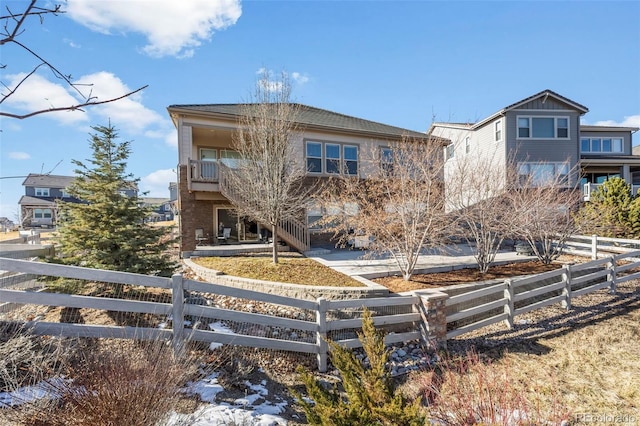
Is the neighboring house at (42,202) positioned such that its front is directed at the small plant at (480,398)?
yes

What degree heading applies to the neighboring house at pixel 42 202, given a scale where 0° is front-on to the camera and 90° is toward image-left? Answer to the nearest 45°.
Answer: approximately 0°

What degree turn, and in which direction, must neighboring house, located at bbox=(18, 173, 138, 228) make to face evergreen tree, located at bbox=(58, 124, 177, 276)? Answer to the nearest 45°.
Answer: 0° — it already faces it
